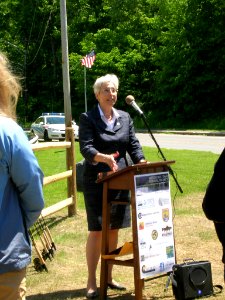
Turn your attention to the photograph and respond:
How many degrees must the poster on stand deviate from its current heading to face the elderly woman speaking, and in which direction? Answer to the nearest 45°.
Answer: approximately 180°

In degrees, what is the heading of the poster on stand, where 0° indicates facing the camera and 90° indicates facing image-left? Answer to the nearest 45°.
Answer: approximately 315°

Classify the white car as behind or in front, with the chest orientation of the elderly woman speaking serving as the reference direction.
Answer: behind

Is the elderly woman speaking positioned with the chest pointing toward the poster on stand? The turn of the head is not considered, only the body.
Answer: yes

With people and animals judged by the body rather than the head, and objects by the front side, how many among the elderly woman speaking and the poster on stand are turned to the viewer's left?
0

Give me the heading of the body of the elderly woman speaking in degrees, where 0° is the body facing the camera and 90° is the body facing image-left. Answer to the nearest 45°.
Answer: approximately 315°

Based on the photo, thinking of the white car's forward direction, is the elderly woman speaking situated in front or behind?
in front
